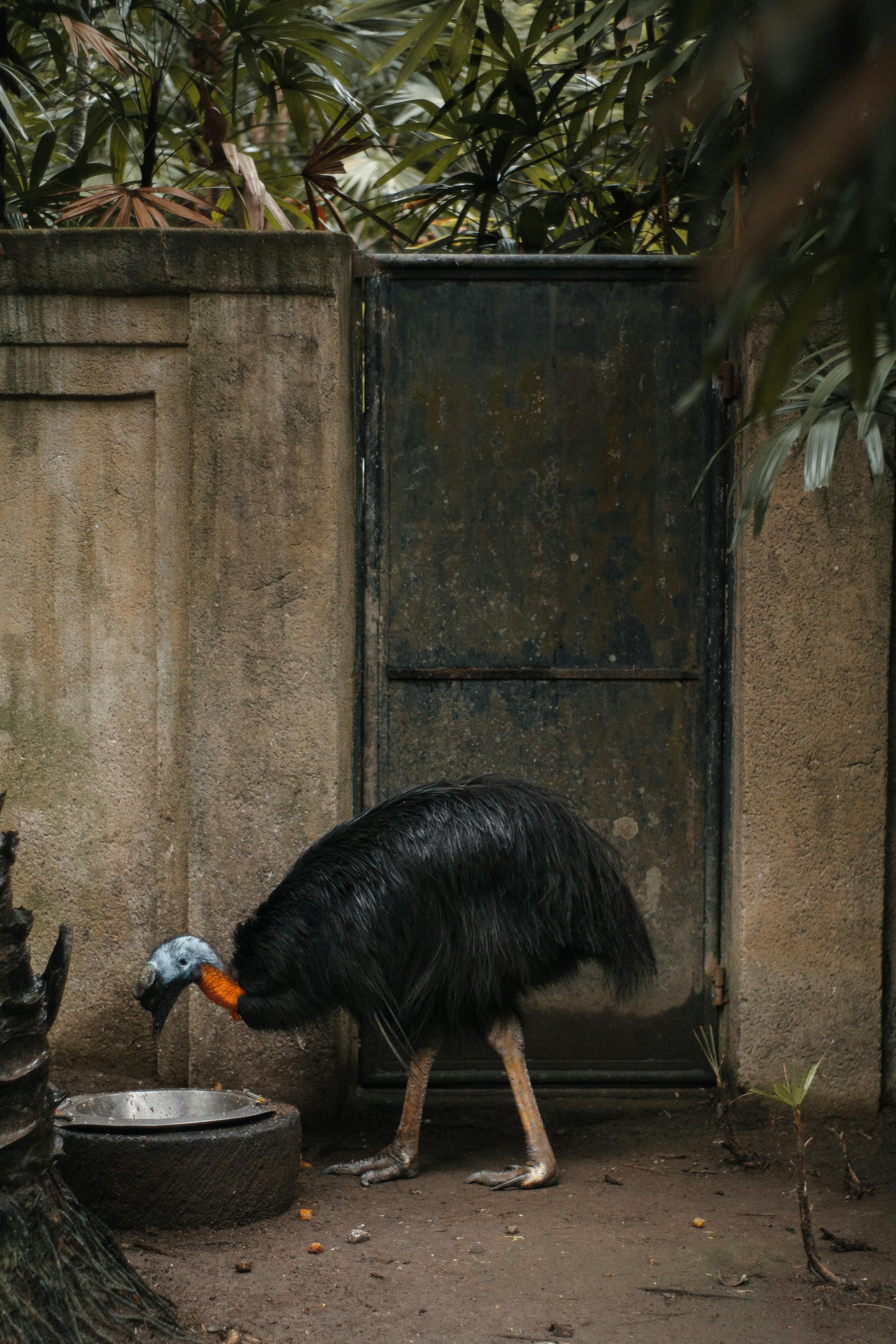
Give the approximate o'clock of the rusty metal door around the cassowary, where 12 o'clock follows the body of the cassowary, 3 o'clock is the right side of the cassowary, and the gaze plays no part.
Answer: The rusty metal door is roughly at 4 o'clock from the cassowary.

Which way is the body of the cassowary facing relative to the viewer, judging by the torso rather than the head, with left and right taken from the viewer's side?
facing to the left of the viewer

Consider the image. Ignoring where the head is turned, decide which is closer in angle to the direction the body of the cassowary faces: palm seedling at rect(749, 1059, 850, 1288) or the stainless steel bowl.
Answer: the stainless steel bowl

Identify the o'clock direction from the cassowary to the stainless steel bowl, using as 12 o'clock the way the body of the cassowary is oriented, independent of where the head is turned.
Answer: The stainless steel bowl is roughly at 12 o'clock from the cassowary.

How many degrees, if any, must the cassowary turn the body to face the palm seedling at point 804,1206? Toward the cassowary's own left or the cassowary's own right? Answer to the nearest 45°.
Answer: approximately 135° to the cassowary's own left

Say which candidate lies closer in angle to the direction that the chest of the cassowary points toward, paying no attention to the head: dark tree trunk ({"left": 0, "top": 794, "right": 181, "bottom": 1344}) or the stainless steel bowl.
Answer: the stainless steel bowl

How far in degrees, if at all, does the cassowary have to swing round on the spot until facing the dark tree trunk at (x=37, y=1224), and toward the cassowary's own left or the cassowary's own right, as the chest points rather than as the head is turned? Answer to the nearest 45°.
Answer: approximately 45° to the cassowary's own left
